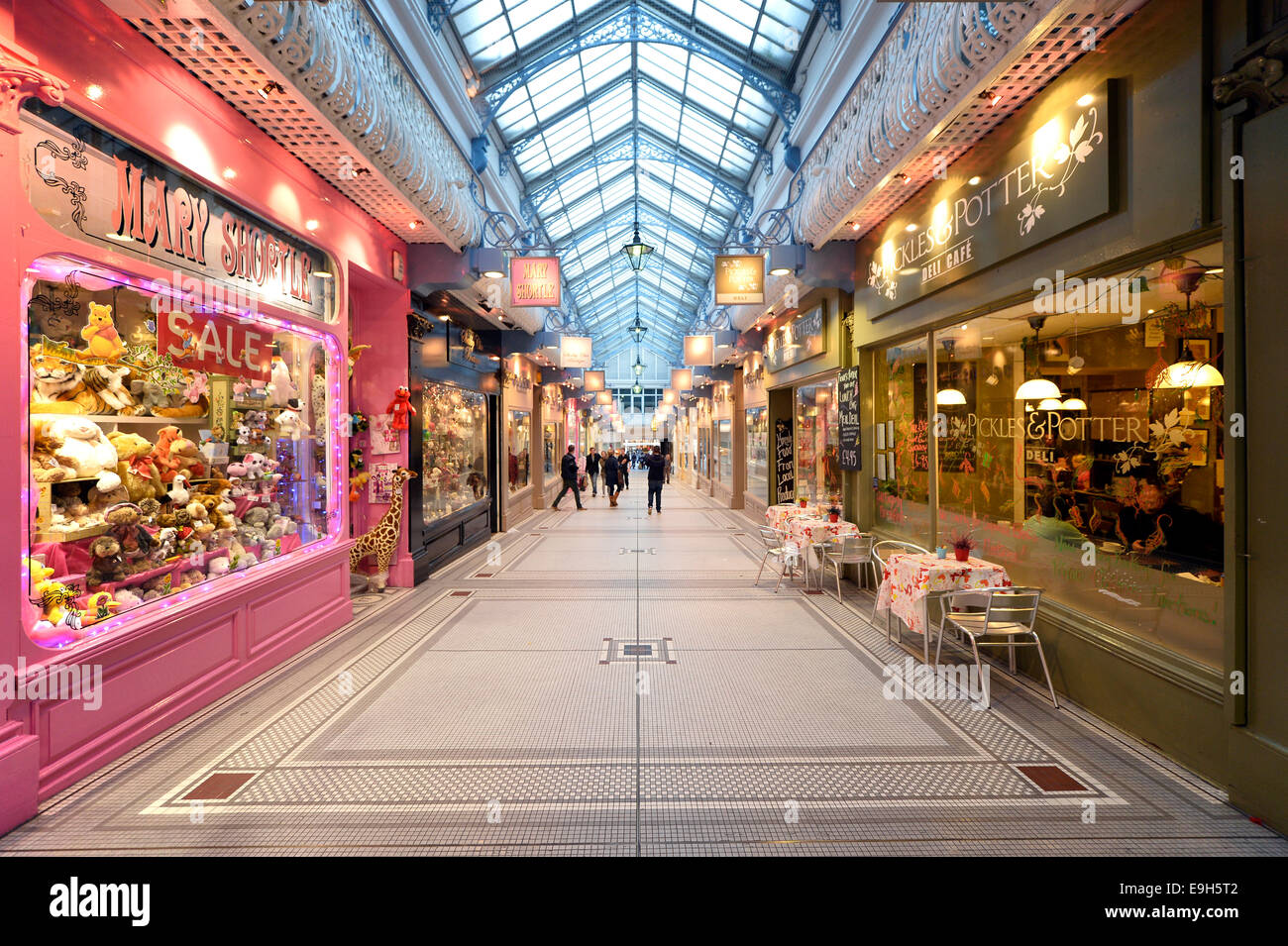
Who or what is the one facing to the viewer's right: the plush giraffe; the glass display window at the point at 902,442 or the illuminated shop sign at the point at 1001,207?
the plush giraffe

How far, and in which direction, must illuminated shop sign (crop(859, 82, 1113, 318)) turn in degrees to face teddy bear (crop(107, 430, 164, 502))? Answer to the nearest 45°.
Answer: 0° — it already faces it

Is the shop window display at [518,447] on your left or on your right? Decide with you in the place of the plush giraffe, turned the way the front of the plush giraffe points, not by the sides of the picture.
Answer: on your left

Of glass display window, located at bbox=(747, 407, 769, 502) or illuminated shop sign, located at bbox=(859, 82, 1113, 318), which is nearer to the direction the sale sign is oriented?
the illuminated shop sign

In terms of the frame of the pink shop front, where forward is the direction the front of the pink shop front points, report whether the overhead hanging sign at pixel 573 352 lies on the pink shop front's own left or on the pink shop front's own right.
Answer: on the pink shop front's own left

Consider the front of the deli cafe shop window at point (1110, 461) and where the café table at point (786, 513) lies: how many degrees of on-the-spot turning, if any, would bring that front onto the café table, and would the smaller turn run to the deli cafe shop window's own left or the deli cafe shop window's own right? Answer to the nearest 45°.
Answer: approximately 90° to the deli cafe shop window's own right

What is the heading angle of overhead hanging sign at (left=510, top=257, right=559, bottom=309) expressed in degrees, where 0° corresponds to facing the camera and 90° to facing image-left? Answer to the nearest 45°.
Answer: approximately 0°

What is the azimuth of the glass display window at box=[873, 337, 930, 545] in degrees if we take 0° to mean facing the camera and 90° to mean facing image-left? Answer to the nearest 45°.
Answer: approximately 45°

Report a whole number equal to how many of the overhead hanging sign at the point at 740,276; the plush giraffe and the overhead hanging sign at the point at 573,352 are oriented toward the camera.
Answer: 2
